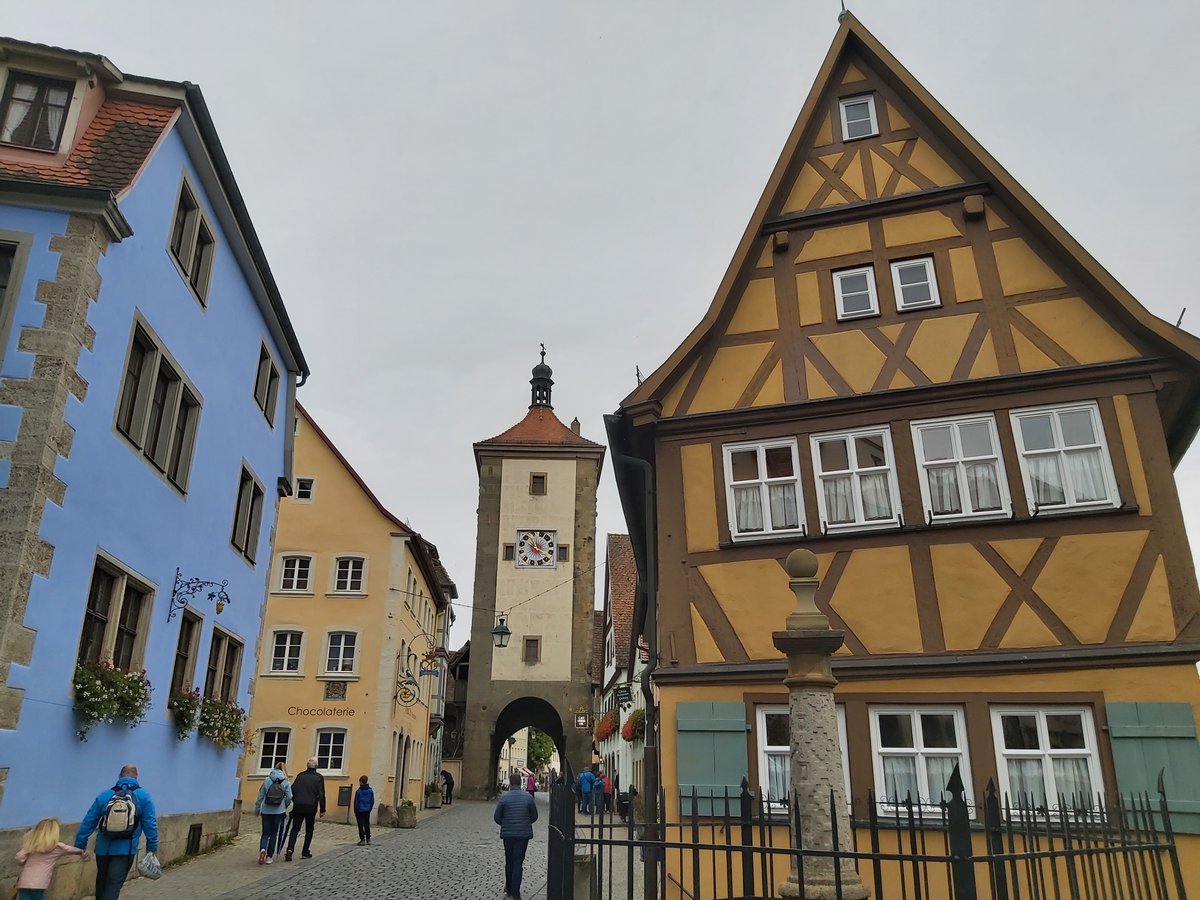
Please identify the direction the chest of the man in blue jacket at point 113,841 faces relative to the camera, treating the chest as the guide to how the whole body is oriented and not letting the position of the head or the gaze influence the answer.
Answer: away from the camera

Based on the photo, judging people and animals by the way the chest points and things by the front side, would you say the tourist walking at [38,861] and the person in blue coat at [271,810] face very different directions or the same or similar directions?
same or similar directions

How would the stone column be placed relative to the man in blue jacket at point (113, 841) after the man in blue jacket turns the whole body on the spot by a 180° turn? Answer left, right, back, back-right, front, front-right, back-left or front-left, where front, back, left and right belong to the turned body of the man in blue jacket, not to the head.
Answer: front-left

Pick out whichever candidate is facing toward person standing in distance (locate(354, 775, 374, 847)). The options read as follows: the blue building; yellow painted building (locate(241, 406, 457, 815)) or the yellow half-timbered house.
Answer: the yellow painted building

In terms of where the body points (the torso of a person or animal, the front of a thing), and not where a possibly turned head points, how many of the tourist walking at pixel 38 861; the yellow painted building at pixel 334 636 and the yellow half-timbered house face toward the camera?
2

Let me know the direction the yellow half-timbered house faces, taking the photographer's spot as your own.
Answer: facing the viewer

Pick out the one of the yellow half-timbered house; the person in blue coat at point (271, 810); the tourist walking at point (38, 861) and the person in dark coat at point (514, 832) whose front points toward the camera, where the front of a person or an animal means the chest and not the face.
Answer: the yellow half-timbered house

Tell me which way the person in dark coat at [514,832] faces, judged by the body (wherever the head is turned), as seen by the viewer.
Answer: away from the camera

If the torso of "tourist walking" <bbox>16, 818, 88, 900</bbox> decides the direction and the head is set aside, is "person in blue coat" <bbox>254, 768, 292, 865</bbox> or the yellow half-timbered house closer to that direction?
the person in blue coat

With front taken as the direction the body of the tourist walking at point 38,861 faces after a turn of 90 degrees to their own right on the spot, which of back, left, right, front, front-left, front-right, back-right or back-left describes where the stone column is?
front-right

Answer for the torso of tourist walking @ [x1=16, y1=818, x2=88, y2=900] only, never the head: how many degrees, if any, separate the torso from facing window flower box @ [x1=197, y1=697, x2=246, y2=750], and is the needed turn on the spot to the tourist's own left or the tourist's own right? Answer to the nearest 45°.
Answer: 0° — they already face it

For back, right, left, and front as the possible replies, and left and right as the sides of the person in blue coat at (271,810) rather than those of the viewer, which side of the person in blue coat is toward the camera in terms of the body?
back

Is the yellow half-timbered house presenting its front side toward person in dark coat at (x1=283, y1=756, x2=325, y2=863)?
no

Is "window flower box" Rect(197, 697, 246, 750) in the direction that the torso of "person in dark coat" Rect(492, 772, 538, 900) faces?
no

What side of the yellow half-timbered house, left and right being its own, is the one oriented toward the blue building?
right

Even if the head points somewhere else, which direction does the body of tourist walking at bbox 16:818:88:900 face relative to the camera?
away from the camera

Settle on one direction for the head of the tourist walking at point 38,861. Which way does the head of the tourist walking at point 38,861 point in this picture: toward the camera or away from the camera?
away from the camera

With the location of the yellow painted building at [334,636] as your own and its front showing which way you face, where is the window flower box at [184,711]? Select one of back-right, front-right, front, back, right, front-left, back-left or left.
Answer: front

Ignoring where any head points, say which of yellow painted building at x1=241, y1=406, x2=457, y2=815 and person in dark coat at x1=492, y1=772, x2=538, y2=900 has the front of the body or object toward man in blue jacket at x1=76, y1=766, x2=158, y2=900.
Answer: the yellow painted building

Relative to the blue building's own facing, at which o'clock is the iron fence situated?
The iron fence is roughly at 12 o'clock from the blue building.

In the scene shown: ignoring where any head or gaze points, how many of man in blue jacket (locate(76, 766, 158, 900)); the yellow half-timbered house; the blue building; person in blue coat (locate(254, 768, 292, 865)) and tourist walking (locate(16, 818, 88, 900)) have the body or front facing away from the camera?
3

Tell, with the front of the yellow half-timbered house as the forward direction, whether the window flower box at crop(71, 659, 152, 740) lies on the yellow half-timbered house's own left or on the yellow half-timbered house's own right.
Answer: on the yellow half-timbered house's own right
